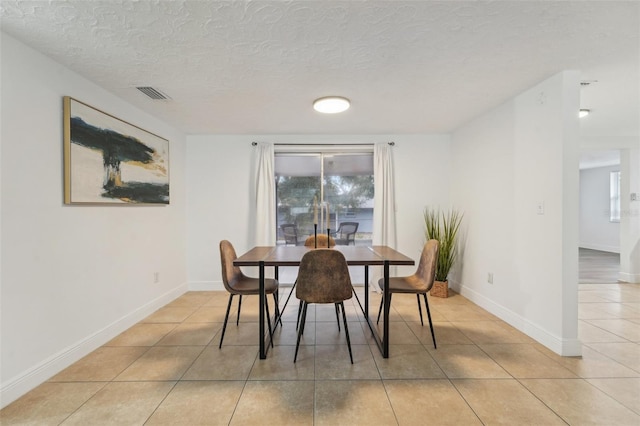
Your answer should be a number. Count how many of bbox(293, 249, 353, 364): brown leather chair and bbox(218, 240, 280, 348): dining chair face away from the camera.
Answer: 1

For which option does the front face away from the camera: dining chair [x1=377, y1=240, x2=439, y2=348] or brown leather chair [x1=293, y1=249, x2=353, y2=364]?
the brown leather chair

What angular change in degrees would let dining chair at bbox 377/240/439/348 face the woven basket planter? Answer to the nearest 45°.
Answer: approximately 90° to its right

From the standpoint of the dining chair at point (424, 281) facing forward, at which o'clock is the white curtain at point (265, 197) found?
The white curtain is roughly at 1 o'clock from the dining chair.

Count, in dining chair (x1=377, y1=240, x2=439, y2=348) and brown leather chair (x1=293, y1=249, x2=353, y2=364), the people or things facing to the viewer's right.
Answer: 0

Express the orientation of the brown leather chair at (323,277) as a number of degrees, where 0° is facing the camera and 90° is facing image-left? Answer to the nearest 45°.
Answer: approximately 180°

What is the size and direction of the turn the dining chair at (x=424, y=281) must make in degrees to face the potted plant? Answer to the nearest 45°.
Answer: approximately 90° to its right

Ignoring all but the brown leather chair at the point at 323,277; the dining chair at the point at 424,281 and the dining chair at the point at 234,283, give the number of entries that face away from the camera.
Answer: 1

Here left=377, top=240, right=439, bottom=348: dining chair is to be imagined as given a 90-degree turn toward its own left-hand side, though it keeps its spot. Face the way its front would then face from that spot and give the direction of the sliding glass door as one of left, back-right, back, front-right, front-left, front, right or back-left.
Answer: back-right

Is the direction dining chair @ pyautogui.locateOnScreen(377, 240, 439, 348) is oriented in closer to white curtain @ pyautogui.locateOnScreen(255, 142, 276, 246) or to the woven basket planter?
the white curtain

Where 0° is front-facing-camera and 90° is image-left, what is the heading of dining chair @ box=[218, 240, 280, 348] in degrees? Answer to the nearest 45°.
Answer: approximately 270°

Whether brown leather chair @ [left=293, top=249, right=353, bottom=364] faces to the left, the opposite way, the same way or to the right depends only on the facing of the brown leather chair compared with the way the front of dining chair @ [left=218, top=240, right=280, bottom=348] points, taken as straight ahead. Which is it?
to the left

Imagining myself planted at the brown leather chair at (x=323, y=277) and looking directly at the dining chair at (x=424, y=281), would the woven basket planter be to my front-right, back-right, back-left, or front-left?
front-left

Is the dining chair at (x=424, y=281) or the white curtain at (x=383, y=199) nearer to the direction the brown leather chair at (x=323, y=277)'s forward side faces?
the white curtain

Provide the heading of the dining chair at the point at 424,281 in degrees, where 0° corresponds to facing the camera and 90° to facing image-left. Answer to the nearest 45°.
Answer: approximately 90°

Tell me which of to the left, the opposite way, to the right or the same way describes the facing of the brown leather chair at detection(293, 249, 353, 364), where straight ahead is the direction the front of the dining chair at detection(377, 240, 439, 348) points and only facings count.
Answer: to the right
